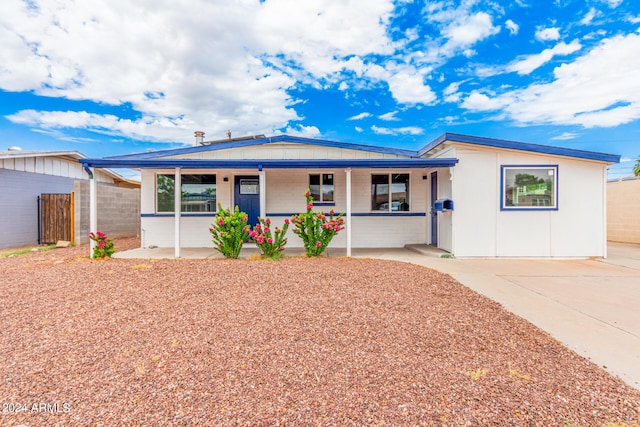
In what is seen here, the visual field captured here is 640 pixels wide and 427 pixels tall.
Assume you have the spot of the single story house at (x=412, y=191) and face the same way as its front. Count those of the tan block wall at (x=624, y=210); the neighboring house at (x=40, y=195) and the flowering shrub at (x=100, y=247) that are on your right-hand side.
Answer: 2

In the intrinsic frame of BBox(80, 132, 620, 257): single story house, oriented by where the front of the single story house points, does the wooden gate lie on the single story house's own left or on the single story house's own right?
on the single story house's own right

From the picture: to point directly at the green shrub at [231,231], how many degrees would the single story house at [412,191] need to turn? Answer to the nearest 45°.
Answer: approximately 90° to its right

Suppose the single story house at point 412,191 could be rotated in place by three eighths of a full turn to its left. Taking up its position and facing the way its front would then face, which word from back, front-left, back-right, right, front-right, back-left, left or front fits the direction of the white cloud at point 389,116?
front-left

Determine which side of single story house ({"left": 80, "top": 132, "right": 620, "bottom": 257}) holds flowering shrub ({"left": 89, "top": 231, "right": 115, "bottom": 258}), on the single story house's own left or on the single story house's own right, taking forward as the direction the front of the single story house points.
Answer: on the single story house's own right

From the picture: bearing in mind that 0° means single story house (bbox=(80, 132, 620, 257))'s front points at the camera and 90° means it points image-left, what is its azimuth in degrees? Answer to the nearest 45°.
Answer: approximately 0°

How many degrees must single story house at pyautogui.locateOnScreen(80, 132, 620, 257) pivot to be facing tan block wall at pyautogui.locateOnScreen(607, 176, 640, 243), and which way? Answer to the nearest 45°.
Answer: approximately 135° to its left

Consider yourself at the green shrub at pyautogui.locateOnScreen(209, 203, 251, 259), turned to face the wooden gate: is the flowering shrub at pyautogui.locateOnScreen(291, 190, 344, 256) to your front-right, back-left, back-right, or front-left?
back-right

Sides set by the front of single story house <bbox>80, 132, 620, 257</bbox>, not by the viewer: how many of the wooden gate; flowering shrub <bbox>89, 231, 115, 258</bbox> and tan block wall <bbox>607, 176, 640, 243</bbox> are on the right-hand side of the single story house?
2

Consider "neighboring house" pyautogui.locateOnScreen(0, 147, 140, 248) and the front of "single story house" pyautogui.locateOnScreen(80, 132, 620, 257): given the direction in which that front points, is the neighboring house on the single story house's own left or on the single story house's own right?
on the single story house's own right
